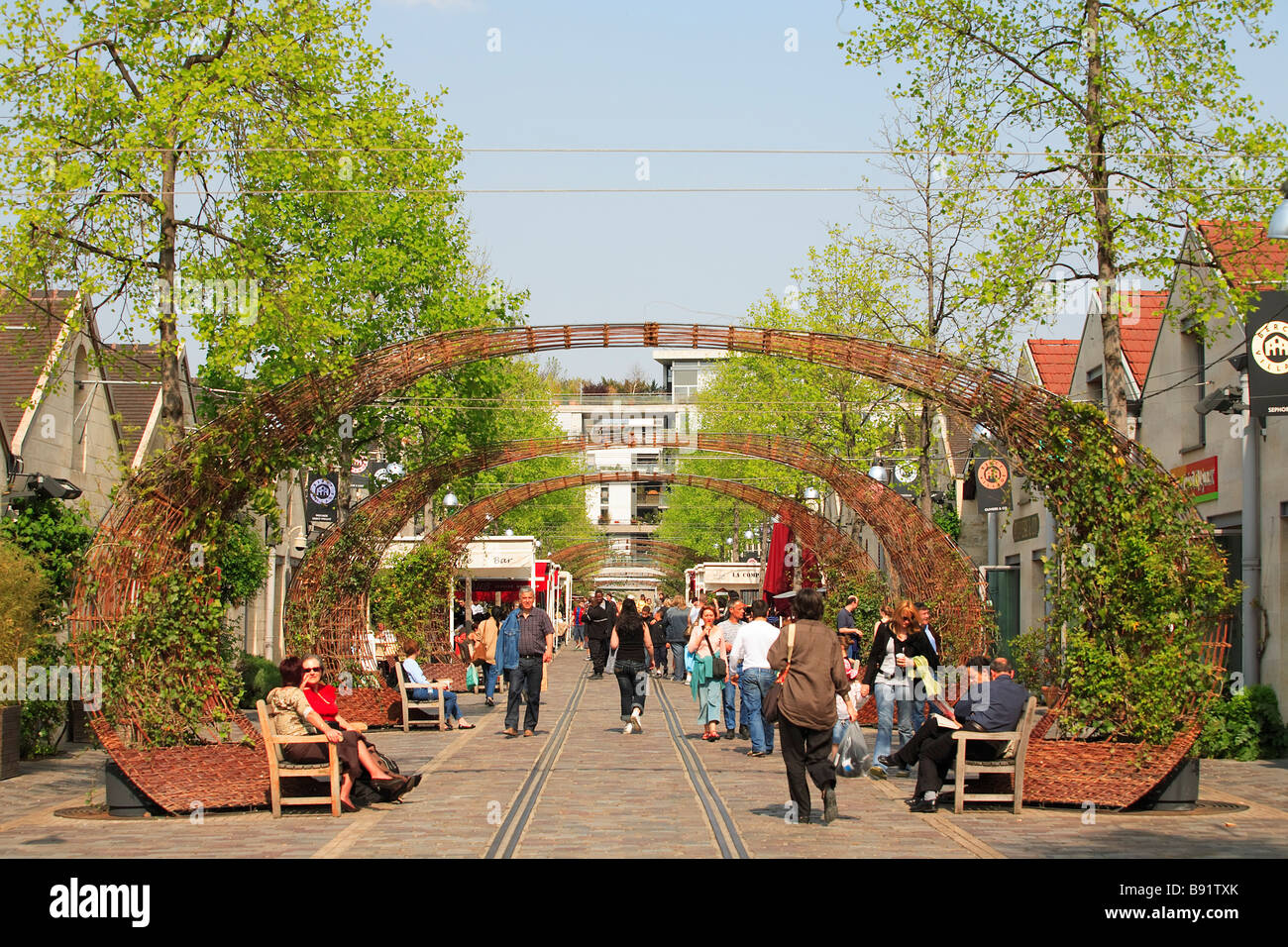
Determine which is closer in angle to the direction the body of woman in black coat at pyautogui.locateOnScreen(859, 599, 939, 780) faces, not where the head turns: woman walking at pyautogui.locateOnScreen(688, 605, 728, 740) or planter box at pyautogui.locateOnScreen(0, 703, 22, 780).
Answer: the planter box

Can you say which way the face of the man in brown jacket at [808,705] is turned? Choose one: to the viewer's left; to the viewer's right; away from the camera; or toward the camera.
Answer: away from the camera

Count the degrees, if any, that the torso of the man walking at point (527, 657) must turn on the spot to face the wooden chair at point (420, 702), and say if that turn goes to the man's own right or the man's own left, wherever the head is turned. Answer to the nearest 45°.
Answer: approximately 135° to the man's own right

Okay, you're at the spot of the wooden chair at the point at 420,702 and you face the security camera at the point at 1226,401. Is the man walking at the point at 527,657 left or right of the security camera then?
right

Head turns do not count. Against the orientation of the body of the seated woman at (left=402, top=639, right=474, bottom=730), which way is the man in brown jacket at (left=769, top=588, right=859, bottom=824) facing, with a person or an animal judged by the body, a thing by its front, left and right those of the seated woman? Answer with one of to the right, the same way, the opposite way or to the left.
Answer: to the left

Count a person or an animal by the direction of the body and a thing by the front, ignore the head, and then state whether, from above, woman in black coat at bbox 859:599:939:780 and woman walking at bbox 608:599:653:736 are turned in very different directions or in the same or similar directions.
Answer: very different directions

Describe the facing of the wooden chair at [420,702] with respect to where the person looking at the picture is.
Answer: facing to the right of the viewer

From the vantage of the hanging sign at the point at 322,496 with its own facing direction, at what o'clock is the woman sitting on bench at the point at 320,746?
The woman sitting on bench is roughly at 12 o'clock from the hanging sign.

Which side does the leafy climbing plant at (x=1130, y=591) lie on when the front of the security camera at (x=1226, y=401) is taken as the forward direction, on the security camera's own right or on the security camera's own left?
on the security camera's own left

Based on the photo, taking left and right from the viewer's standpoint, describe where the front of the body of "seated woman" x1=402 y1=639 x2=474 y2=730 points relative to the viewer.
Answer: facing to the right of the viewer

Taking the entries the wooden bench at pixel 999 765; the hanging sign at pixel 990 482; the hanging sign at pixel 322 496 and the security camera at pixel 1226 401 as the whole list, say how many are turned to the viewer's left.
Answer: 2

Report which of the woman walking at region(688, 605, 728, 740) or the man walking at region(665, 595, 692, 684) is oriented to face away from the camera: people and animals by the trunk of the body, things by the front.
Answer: the man walking
